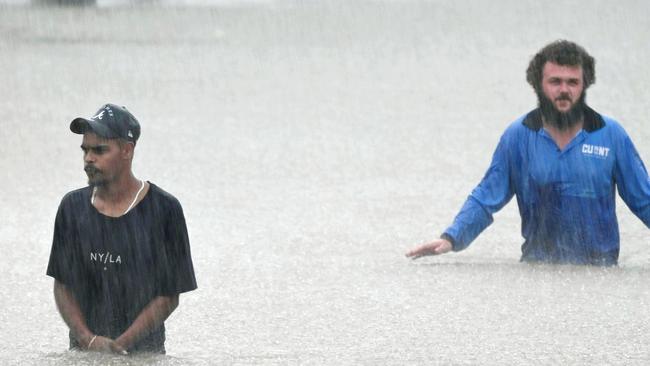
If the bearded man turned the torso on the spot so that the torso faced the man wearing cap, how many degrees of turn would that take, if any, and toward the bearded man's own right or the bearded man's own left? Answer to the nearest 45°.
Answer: approximately 45° to the bearded man's own right

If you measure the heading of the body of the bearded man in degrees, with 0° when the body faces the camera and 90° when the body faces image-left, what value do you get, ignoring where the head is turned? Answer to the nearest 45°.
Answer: approximately 0°
